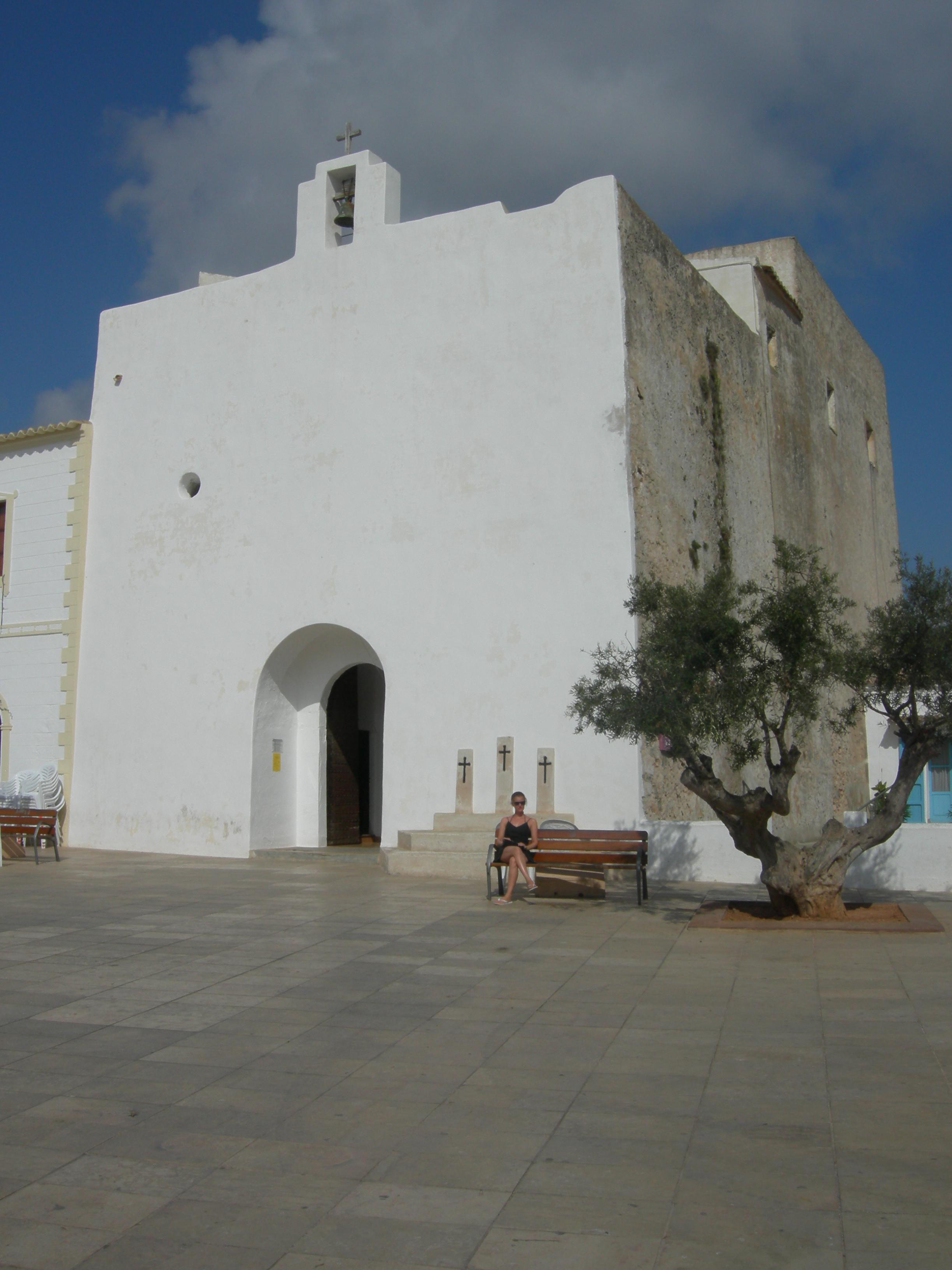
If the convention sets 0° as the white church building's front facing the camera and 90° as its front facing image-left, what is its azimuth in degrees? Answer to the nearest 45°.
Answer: approximately 45°

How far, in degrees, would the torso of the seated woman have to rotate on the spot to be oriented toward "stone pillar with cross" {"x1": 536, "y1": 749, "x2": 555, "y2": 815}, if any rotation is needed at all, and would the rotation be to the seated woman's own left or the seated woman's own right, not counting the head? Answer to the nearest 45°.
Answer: approximately 180°

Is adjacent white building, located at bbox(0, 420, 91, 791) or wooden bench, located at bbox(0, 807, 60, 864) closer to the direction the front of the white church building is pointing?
the wooden bench

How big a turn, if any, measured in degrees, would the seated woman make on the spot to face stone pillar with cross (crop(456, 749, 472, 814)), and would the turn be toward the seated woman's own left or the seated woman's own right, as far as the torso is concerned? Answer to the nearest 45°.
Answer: approximately 180°

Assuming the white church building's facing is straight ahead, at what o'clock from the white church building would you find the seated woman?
The seated woman is roughly at 10 o'clock from the white church building.

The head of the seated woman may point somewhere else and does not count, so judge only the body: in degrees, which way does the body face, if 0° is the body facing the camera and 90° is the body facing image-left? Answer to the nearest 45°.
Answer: approximately 0°

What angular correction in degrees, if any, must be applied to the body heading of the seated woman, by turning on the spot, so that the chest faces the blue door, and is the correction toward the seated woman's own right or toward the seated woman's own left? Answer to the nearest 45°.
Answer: approximately 135° to the seated woman's own left

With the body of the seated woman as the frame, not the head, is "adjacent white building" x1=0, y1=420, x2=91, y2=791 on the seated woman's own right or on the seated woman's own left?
on the seated woman's own right

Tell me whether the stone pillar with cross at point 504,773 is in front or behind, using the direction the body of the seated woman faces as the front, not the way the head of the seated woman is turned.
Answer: behind
